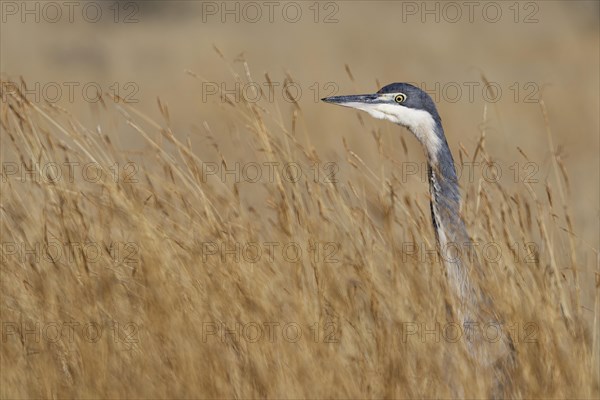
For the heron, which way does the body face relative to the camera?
to the viewer's left
